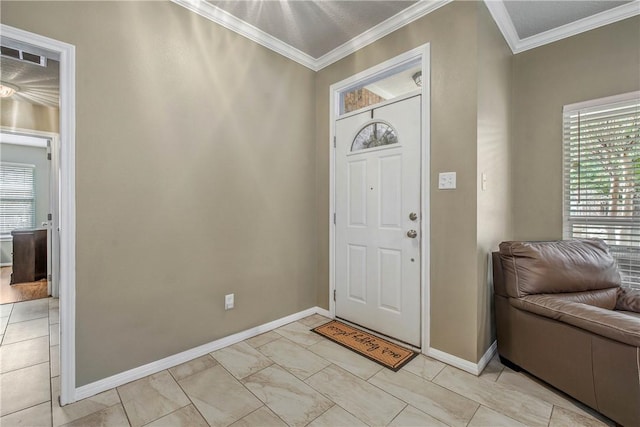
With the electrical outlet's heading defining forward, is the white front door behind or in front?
in front

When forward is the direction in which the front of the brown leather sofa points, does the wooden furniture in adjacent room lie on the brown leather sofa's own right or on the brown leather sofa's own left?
on the brown leather sofa's own right

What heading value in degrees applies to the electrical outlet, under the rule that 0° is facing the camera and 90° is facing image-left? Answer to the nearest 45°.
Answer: approximately 315°

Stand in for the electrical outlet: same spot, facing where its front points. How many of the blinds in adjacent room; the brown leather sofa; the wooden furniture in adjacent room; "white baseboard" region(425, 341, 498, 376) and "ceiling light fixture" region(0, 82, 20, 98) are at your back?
3

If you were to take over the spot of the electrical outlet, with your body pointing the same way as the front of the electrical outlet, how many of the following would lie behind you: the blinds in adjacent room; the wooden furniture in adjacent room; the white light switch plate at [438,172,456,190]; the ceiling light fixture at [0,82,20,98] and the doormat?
3

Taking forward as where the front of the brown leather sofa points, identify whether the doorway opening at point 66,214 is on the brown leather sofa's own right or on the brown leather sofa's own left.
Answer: on the brown leather sofa's own right

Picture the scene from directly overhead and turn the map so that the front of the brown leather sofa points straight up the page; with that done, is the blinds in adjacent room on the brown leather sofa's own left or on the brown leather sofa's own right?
on the brown leather sofa's own right

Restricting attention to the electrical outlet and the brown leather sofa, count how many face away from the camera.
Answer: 0

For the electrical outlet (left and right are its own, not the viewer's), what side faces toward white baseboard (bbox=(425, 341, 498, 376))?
front
